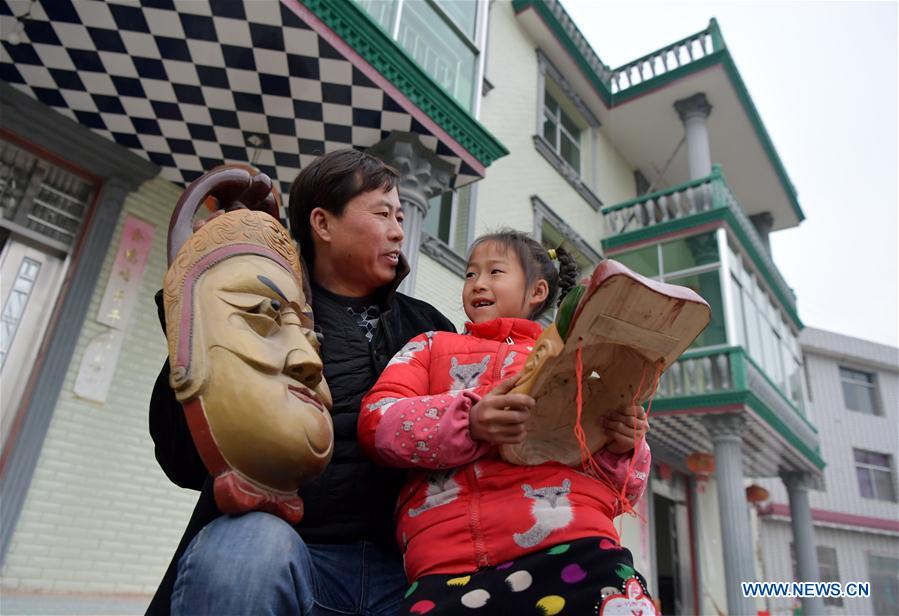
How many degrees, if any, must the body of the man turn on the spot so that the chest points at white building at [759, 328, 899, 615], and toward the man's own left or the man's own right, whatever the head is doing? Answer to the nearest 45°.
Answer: approximately 90° to the man's own left

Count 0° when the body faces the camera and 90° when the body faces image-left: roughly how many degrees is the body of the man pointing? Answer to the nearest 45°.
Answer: approximately 315°

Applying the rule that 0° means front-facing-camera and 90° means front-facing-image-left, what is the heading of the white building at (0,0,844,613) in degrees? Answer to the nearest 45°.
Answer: approximately 315°

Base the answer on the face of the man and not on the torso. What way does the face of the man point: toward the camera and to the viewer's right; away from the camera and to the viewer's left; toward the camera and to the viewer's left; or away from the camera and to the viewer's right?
toward the camera and to the viewer's right

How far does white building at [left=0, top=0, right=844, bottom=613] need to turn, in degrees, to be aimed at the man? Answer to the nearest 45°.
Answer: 0° — it already faces them

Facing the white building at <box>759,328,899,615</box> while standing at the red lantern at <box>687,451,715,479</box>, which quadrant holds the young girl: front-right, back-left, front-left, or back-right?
back-right

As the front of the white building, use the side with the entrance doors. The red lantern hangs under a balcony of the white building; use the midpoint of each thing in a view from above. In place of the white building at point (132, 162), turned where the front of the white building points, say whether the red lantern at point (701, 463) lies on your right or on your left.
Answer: on your left

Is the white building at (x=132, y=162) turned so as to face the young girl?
yes

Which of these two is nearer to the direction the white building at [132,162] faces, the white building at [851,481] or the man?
the man

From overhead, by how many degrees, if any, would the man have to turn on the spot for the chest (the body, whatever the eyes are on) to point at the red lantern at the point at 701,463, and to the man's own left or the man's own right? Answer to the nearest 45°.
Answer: approximately 90° to the man's own left

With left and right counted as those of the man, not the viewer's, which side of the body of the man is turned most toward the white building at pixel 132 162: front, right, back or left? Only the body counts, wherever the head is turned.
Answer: back
